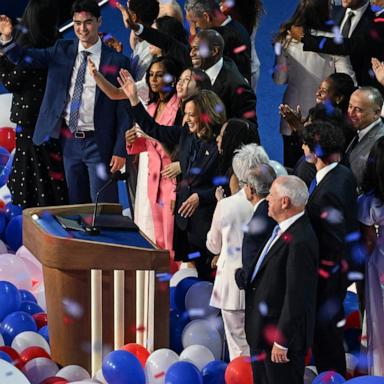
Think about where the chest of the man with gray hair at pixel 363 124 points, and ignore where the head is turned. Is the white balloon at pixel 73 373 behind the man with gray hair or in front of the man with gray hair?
in front

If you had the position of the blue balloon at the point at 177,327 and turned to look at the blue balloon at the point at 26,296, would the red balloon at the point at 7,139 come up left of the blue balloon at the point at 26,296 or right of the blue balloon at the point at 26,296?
right

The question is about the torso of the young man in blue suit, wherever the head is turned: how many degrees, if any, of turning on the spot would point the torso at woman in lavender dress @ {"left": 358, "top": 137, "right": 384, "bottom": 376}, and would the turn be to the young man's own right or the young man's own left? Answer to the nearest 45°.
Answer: approximately 45° to the young man's own left

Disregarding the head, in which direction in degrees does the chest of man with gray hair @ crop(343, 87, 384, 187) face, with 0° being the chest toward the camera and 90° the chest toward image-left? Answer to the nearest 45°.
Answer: approximately 45°

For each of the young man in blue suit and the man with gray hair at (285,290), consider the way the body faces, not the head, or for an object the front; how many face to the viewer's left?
1

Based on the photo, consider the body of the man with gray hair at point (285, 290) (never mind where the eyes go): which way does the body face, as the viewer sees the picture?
to the viewer's left

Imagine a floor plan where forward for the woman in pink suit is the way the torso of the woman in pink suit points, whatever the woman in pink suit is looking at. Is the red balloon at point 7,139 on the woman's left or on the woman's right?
on the woman's right

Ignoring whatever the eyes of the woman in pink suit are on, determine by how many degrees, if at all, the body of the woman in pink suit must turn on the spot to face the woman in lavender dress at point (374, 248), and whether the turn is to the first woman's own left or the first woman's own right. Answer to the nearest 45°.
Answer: approximately 90° to the first woman's own left

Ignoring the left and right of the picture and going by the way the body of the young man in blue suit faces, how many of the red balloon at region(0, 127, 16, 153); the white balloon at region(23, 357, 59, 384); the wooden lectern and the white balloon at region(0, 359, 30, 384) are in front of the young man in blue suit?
3

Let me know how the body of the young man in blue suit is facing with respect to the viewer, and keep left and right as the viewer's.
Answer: facing the viewer
